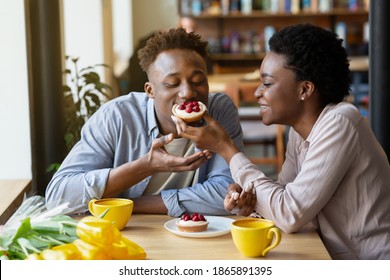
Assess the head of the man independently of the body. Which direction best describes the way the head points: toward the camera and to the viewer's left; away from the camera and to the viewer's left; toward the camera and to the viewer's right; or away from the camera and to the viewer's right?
toward the camera and to the viewer's right

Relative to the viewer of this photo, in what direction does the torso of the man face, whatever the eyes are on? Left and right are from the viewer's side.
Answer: facing the viewer and to the right of the viewer

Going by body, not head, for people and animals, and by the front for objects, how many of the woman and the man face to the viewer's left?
1

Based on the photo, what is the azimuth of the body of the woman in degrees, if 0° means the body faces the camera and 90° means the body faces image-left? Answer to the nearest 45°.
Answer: approximately 90°

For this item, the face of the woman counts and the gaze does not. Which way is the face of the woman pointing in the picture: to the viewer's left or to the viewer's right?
to the viewer's left
